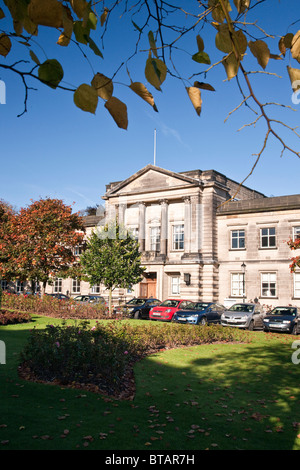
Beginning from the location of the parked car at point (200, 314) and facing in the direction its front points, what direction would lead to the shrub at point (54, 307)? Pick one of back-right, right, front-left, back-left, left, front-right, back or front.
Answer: front-right

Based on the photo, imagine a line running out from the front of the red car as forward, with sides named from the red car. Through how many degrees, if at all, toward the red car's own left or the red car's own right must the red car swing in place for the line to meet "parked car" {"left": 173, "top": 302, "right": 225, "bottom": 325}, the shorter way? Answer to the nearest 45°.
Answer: approximately 90° to the red car's own left

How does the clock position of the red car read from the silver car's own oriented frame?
The red car is roughly at 2 o'clock from the silver car.

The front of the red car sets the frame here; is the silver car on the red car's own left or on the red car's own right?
on the red car's own left

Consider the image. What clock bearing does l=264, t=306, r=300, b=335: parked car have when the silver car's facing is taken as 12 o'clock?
The parked car is roughly at 8 o'clock from the silver car.

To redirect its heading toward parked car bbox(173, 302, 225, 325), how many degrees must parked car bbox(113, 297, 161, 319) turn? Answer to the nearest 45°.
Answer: approximately 90° to its left

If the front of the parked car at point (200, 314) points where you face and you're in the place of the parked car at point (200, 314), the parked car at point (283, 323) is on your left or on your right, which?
on your left

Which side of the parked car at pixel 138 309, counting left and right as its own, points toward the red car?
left
